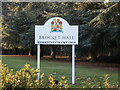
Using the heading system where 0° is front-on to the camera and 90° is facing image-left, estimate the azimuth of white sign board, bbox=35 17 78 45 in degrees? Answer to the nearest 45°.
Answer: approximately 0°
